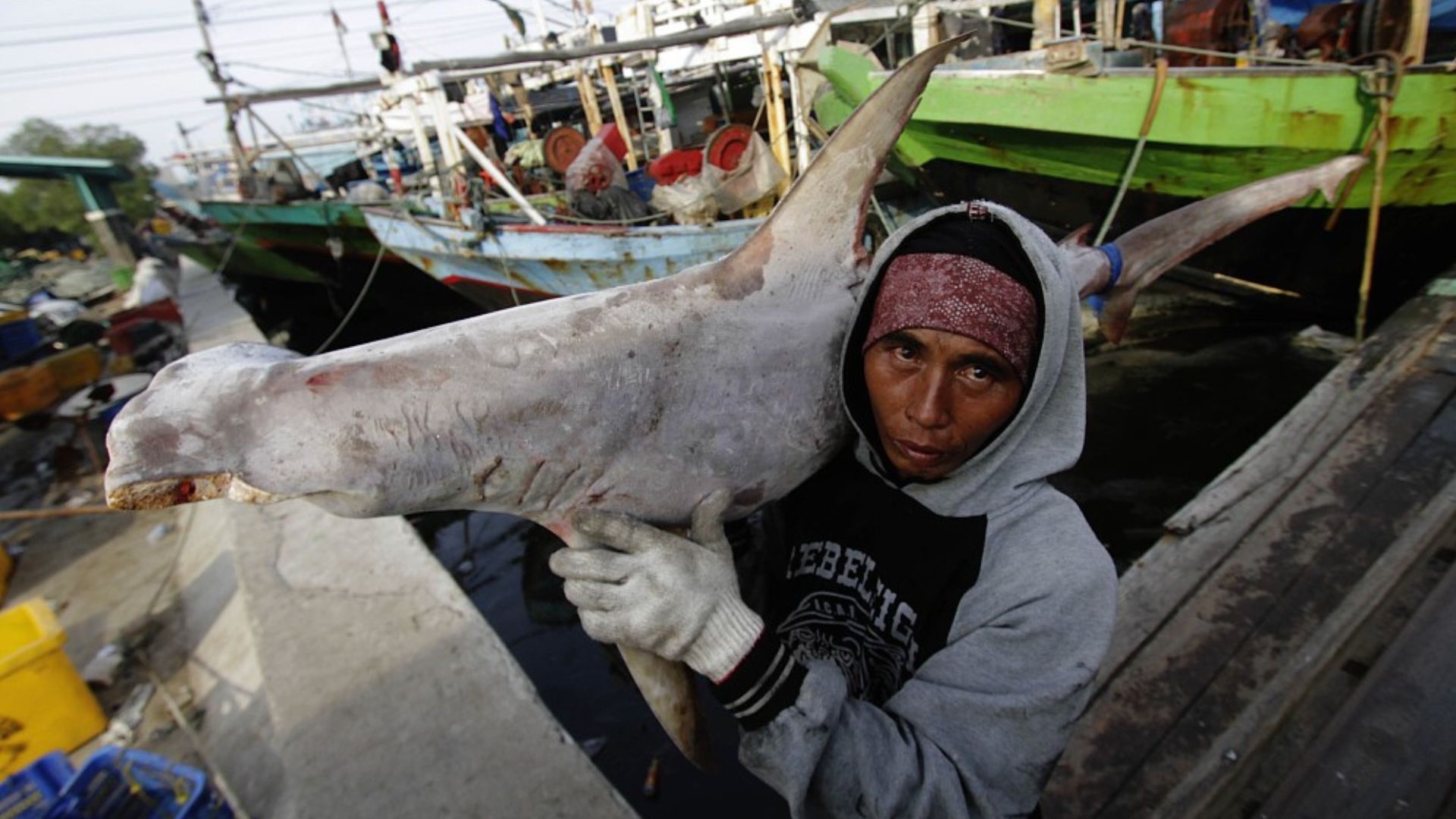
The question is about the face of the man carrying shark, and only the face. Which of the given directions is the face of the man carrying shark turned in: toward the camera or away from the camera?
toward the camera

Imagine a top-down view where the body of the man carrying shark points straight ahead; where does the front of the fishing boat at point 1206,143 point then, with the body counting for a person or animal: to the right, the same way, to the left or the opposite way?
to the right

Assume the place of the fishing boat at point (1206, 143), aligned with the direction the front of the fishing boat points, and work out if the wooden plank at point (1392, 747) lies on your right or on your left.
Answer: on your left

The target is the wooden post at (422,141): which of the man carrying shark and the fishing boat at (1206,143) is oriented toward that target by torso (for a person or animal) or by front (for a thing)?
the fishing boat

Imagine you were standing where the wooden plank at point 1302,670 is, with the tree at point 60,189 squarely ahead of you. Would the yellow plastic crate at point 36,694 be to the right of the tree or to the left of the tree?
left

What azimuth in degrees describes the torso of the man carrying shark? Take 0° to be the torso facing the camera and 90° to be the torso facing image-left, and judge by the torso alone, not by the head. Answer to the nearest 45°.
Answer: approximately 45°

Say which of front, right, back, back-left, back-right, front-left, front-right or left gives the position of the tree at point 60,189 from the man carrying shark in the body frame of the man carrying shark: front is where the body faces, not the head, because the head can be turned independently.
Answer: right

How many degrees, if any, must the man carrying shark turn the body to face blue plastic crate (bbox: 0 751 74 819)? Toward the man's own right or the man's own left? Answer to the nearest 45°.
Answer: approximately 45° to the man's own right

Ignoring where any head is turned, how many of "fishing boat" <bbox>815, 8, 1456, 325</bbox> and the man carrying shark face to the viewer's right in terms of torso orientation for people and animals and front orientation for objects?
0

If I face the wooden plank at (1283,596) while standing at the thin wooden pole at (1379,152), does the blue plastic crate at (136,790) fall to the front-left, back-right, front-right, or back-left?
front-right

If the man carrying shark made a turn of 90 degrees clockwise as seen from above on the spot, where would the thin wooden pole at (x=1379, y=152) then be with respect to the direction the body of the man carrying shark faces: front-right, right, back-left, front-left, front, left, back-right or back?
right

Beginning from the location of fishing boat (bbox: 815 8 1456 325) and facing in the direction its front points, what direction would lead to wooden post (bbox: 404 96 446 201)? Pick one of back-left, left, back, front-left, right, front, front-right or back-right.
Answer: front

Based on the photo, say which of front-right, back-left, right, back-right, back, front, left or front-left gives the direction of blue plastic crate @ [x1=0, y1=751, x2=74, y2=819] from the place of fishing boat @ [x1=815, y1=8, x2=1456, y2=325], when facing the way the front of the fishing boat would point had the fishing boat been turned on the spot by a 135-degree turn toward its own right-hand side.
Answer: back

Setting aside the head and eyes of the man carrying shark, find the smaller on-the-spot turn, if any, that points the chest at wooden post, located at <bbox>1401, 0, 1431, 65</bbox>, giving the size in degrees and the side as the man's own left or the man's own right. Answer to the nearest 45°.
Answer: approximately 180°

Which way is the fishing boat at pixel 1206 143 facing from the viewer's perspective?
to the viewer's left

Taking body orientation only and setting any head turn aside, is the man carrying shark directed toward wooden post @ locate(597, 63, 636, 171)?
no
